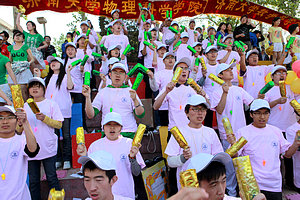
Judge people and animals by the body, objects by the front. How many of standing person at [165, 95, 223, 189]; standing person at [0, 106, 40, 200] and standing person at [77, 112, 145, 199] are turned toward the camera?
3

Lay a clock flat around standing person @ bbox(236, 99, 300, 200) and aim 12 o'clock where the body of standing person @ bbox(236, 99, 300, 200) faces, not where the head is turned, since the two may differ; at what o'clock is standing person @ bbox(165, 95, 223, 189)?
standing person @ bbox(165, 95, 223, 189) is roughly at 2 o'clock from standing person @ bbox(236, 99, 300, 200).

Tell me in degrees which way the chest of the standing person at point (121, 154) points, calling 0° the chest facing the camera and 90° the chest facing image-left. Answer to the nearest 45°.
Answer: approximately 0°

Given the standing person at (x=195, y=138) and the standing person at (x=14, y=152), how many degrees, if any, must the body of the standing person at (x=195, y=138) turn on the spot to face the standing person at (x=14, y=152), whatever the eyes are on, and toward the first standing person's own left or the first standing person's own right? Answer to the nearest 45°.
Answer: approximately 90° to the first standing person's own right

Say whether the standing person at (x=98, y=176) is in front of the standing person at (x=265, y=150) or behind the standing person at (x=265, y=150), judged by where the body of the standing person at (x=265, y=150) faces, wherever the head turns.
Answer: in front

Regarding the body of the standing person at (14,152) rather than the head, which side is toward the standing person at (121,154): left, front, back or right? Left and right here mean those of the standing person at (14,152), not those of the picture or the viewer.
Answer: left
